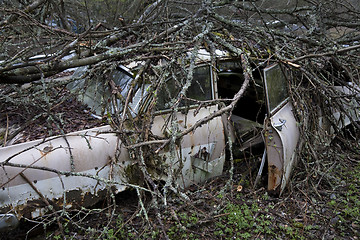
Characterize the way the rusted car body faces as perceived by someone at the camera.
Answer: facing away from the viewer and to the right of the viewer
